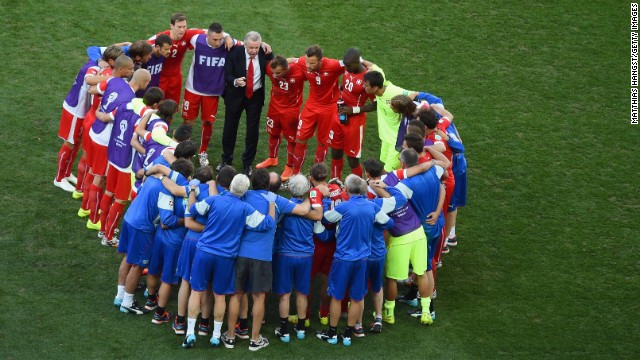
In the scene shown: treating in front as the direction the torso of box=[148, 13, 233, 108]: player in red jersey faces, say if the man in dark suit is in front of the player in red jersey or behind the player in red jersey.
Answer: in front

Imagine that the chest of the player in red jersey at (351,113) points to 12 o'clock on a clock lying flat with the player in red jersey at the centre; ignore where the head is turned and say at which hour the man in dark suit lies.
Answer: The man in dark suit is roughly at 2 o'clock from the player in red jersey.

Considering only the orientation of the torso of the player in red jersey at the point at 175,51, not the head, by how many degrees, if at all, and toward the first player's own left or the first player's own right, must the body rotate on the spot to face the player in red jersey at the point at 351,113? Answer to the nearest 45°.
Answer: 0° — they already face them

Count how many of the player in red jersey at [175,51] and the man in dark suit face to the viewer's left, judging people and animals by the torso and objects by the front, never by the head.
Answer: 0

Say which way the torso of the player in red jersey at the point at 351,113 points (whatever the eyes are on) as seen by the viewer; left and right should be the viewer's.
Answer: facing the viewer and to the left of the viewer

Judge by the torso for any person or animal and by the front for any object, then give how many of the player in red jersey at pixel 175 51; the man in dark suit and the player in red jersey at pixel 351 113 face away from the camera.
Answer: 0

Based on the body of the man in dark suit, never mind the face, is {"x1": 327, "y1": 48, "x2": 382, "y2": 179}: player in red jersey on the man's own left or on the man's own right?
on the man's own left

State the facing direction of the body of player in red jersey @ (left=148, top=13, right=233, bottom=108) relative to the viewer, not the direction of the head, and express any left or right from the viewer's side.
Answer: facing the viewer and to the right of the viewer

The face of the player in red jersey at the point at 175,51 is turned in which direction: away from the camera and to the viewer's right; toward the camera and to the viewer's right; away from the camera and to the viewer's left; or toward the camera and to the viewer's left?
toward the camera and to the viewer's right

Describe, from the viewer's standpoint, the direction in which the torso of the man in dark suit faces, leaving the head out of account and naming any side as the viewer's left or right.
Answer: facing the viewer

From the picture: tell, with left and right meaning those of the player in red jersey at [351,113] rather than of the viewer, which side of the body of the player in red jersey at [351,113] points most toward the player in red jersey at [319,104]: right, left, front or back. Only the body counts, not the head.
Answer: right

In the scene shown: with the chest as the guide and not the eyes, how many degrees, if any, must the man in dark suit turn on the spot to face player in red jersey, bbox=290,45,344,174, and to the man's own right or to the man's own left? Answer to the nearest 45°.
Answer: approximately 90° to the man's own left

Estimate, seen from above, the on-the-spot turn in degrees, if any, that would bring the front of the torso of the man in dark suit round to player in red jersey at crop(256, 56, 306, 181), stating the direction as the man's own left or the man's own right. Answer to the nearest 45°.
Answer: approximately 90° to the man's own left
